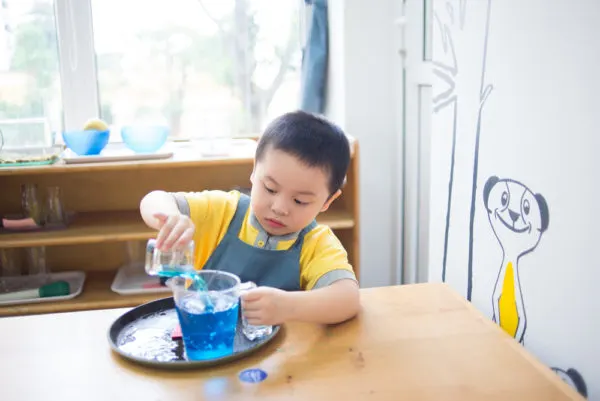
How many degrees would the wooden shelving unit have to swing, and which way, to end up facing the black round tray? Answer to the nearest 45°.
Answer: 0° — it already faces it

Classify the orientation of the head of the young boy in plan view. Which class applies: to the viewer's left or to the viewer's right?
to the viewer's left

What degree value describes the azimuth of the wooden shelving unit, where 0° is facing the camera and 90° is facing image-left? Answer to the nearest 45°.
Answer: approximately 0°
